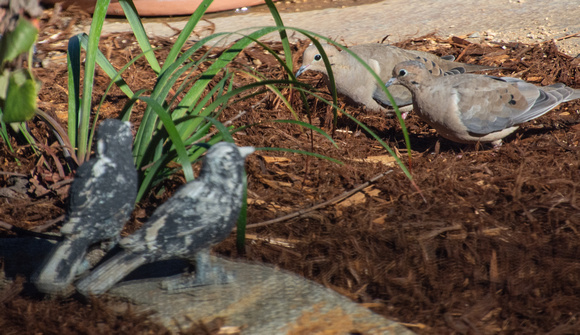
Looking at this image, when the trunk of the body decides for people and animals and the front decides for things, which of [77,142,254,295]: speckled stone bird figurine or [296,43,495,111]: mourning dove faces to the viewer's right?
the speckled stone bird figurine

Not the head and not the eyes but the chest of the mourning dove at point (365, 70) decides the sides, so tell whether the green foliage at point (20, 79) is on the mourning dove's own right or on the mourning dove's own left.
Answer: on the mourning dove's own left

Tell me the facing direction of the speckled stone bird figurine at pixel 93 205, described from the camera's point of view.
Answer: facing away from the viewer and to the right of the viewer

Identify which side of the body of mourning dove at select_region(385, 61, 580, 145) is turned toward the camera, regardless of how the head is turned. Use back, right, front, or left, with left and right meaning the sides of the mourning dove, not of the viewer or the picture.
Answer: left

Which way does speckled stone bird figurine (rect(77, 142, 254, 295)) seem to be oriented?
to the viewer's right

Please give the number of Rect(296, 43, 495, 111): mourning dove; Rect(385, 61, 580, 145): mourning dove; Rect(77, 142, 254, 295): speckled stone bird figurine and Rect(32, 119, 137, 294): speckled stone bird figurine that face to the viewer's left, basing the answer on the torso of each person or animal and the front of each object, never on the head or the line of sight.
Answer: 2

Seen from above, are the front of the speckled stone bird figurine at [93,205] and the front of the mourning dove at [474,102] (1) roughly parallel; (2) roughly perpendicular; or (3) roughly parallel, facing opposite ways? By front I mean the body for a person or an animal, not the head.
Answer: roughly perpendicular

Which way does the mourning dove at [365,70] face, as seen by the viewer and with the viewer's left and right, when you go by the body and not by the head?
facing to the left of the viewer
